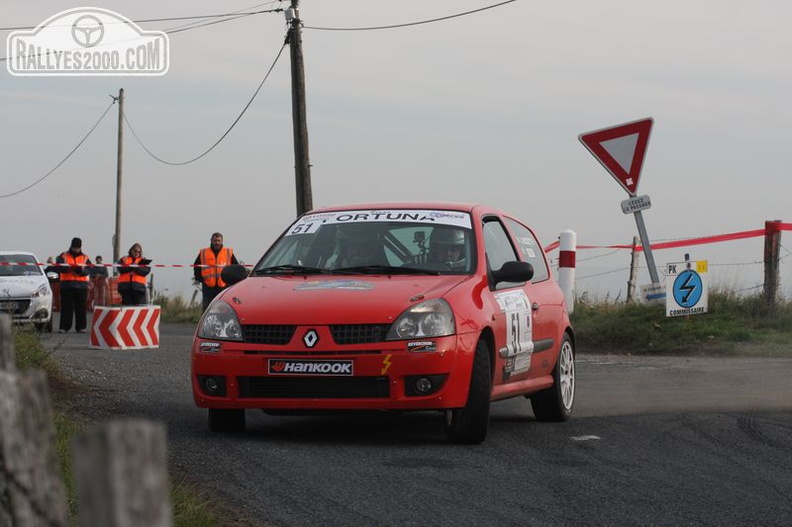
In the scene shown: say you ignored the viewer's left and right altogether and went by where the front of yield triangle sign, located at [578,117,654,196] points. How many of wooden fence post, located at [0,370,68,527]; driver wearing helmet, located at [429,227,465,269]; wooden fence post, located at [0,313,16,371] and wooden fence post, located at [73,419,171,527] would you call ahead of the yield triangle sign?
4

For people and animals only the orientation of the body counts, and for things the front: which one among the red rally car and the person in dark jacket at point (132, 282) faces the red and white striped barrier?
the person in dark jacket

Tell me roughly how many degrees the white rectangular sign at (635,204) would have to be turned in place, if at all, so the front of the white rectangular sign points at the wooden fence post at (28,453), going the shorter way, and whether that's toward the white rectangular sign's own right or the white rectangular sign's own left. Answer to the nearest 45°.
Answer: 0° — it already faces it

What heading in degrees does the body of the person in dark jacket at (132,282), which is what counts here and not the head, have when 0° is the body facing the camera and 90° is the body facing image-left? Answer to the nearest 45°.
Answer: approximately 0°

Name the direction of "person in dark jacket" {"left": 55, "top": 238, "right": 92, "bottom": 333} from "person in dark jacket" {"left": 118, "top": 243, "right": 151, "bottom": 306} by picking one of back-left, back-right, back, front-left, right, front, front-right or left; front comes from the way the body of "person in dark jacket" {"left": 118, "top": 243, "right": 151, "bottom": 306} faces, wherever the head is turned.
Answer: back-right

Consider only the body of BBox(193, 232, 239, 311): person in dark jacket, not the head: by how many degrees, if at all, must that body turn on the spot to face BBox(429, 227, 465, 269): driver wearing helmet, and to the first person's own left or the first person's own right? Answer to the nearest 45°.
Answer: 0° — they already face them

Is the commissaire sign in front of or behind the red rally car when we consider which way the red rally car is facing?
behind

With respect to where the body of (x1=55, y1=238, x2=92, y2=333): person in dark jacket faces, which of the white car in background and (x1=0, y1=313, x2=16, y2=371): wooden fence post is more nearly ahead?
the wooden fence post

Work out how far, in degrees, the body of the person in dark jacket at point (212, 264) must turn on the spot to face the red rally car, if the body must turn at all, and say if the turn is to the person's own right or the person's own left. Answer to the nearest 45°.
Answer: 0° — they already face it

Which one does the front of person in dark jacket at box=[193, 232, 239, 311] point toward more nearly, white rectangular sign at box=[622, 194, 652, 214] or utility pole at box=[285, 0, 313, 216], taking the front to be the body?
the white rectangular sign
